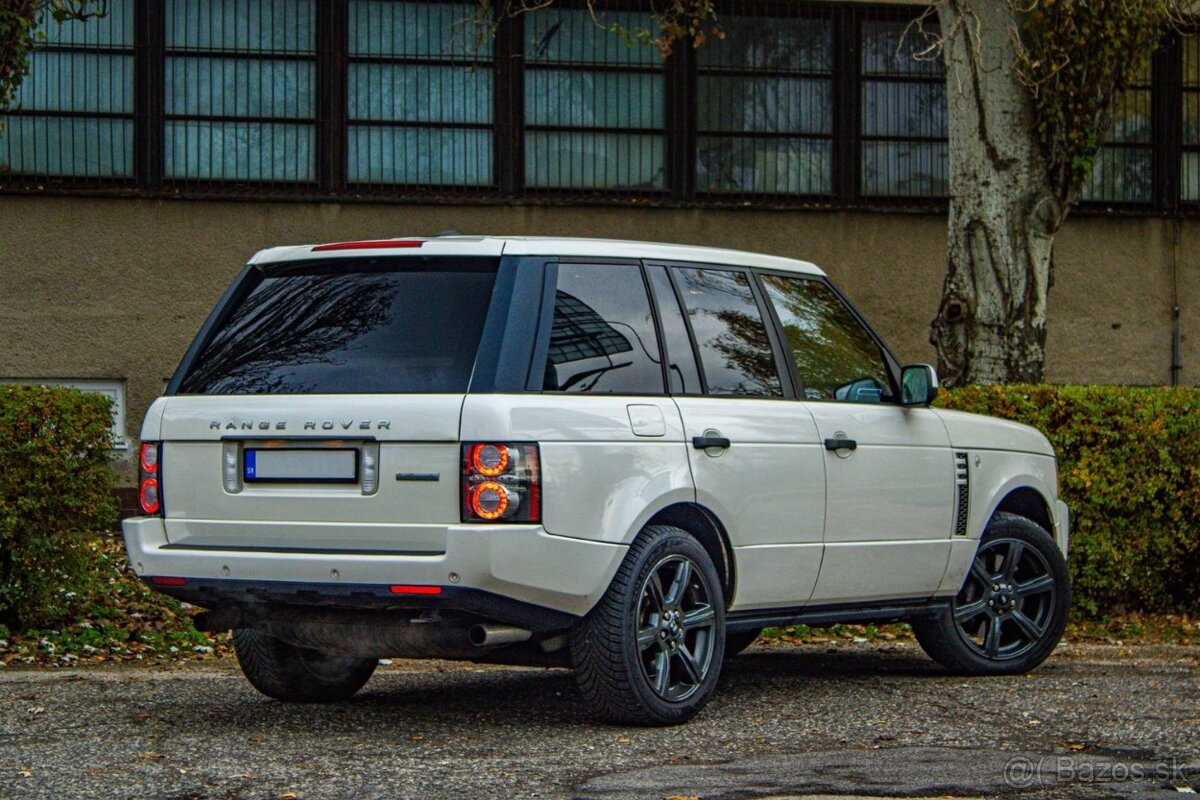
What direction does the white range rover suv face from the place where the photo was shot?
facing away from the viewer and to the right of the viewer

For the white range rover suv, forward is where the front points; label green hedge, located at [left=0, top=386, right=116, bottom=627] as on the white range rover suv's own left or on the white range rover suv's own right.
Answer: on the white range rover suv's own left

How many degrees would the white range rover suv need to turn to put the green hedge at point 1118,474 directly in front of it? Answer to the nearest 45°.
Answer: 0° — it already faces it
